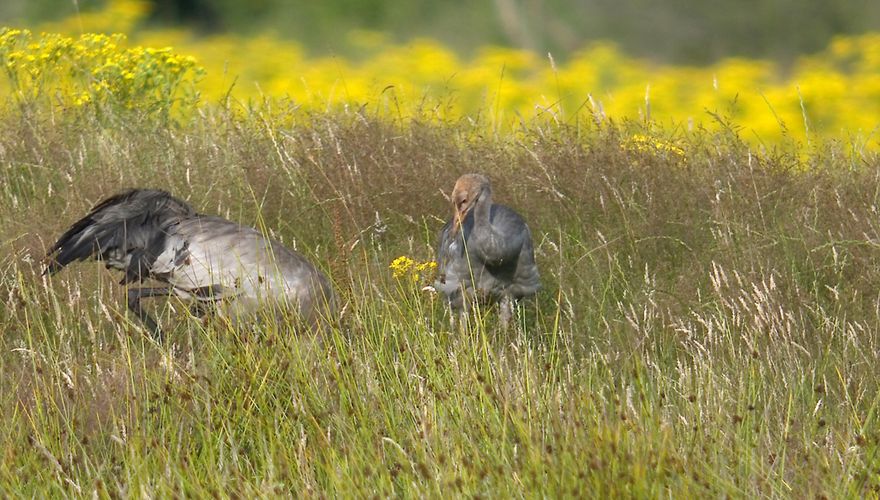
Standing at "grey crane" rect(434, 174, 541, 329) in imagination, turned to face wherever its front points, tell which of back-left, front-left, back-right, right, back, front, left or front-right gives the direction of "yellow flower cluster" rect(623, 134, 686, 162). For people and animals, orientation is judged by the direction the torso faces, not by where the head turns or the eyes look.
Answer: back-left

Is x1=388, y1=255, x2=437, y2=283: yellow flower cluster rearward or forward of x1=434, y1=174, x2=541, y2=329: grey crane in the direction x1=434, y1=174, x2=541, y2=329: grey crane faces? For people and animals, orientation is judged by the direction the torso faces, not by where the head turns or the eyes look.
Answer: forward

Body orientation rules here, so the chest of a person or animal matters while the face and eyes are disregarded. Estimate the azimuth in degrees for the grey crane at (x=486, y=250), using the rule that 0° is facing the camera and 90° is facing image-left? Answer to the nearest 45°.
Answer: approximately 0°
